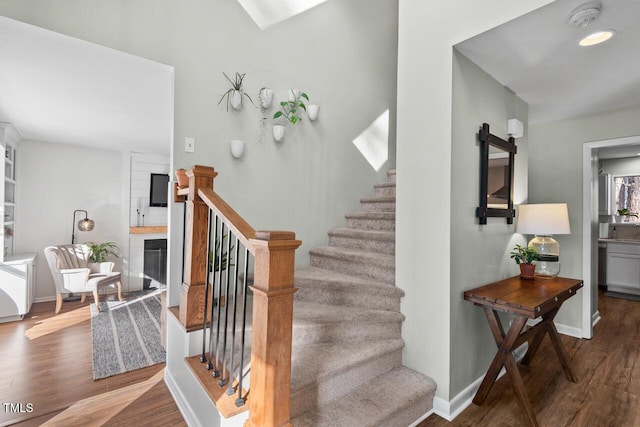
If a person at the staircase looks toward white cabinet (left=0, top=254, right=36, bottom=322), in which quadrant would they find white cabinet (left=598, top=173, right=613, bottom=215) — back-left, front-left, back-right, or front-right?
back-right

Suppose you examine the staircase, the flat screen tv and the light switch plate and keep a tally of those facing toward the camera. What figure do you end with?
3

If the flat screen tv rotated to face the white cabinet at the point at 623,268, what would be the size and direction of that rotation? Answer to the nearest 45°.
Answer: approximately 45° to its left

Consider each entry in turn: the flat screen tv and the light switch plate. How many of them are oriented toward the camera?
2

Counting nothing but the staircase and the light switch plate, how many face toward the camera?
2

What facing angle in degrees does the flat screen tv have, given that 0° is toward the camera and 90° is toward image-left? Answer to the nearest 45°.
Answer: approximately 0°

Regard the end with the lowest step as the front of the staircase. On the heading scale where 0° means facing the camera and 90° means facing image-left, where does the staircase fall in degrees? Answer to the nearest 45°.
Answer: approximately 0°

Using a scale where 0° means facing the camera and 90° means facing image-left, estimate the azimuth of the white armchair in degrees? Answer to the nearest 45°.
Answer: approximately 315°

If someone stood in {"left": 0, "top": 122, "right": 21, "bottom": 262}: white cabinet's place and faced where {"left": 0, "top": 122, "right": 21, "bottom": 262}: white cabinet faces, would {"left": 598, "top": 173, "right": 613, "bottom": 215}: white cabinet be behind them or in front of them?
in front

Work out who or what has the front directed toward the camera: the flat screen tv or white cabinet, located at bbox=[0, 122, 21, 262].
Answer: the flat screen tv

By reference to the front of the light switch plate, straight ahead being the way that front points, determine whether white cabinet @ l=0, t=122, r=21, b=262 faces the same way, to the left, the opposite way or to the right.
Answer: to the left

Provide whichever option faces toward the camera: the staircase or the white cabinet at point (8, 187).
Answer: the staircase

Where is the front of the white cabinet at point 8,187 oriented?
to the viewer's right

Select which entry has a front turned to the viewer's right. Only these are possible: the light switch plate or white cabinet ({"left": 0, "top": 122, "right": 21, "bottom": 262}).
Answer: the white cabinet
